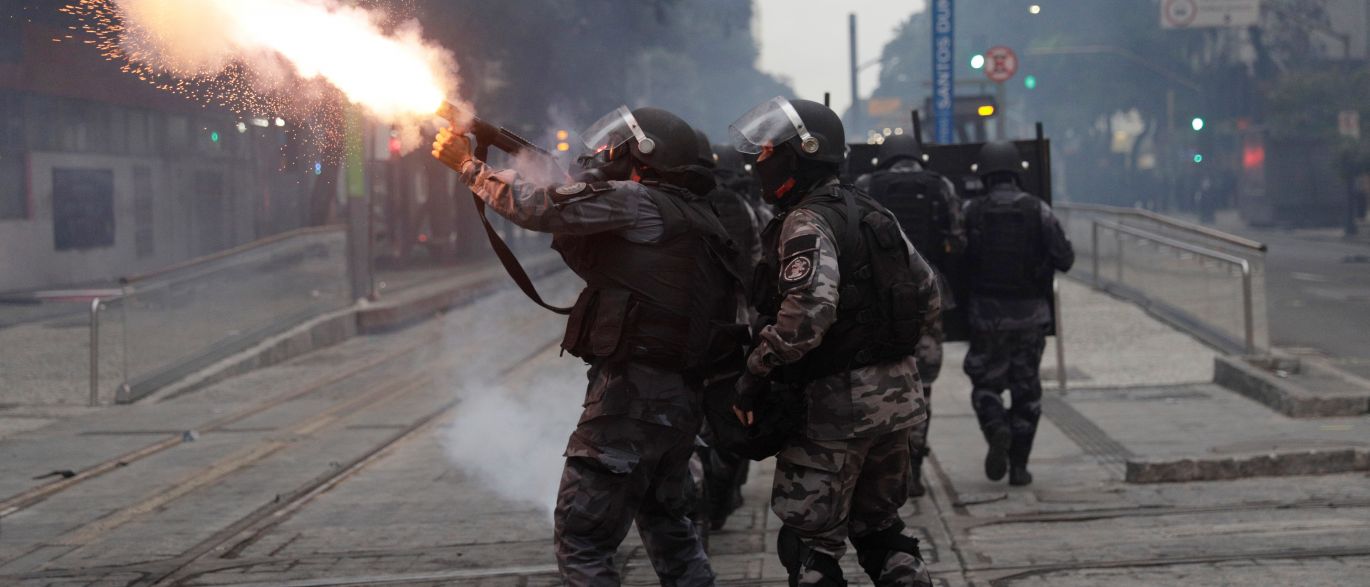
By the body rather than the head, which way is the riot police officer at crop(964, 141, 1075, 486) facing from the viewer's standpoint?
away from the camera

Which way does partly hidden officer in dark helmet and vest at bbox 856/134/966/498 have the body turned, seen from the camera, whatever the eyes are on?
away from the camera

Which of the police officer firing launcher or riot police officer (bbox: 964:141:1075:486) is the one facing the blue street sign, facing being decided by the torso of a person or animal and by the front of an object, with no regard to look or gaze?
the riot police officer

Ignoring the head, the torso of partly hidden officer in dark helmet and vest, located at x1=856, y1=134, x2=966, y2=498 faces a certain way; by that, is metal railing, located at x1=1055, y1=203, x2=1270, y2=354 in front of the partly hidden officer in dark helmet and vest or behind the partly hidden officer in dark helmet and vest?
in front

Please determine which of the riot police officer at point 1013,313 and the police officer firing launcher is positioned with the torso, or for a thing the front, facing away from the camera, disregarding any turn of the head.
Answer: the riot police officer

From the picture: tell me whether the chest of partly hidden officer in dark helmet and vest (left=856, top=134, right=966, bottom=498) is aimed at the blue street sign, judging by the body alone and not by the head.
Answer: yes

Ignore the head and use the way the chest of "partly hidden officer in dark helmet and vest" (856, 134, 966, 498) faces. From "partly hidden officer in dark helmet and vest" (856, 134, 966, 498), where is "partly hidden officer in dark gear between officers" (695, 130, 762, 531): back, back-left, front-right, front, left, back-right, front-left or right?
back-left

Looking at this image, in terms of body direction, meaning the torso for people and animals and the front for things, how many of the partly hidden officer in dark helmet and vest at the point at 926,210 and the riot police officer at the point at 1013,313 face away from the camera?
2

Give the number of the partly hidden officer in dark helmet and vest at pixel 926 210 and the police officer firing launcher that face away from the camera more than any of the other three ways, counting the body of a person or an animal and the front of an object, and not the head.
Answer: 1

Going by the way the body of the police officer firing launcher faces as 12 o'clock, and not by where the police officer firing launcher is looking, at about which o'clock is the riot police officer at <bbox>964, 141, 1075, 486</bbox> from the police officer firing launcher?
The riot police officer is roughly at 4 o'clock from the police officer firing launcher.

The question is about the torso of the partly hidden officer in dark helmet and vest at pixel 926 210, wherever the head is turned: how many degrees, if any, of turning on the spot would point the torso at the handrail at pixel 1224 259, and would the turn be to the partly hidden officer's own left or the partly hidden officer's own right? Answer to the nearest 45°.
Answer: approximately 45° to the partly hidden officer's own right

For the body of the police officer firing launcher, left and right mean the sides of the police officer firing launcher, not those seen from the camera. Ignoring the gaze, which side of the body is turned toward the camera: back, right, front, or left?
left
